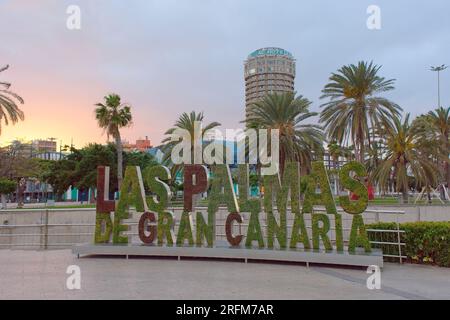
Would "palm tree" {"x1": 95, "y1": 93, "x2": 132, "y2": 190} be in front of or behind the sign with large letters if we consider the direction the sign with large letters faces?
behind

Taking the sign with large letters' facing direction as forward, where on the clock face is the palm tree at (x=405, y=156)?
The palm tree is roughly at 7 o'clock from the sign with large letters.

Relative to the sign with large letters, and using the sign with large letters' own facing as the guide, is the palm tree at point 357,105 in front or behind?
behind

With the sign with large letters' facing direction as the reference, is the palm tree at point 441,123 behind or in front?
behind

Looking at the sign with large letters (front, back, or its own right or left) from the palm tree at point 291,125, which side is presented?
back

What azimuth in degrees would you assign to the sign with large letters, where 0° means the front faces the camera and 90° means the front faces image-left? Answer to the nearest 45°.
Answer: approximately 0°

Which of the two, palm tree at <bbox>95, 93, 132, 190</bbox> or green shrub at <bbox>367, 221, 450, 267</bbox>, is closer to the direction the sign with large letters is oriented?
the green shrub

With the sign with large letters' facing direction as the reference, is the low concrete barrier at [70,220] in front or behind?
behind

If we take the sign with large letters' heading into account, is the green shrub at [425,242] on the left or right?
on its left

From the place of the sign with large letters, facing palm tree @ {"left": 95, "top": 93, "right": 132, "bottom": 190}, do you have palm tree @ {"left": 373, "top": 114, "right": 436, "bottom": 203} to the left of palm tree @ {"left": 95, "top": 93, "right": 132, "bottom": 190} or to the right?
right

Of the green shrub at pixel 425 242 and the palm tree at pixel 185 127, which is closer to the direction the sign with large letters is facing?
the green shrub
